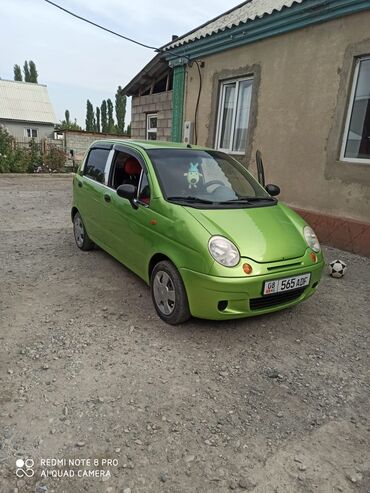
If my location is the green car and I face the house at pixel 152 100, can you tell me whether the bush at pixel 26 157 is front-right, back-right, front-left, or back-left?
front-left

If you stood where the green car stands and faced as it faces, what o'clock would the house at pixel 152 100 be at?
The house is roughly at 7 o'clock from the green car.

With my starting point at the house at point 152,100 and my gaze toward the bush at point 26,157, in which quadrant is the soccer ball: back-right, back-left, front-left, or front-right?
back-left

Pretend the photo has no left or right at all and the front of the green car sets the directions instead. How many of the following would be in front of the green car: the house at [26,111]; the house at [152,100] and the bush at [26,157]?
0

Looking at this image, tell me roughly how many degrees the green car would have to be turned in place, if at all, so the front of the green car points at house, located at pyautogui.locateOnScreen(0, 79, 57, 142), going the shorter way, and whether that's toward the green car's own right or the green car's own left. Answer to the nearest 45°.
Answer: approximately 180°

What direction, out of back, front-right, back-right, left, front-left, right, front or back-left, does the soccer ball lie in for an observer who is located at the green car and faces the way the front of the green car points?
left

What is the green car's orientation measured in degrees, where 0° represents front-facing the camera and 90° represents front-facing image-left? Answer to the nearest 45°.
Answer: approximately 315°

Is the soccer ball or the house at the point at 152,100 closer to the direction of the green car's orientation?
the soccer ball

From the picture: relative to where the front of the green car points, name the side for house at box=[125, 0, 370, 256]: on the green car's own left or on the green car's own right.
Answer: on the green car's own left
